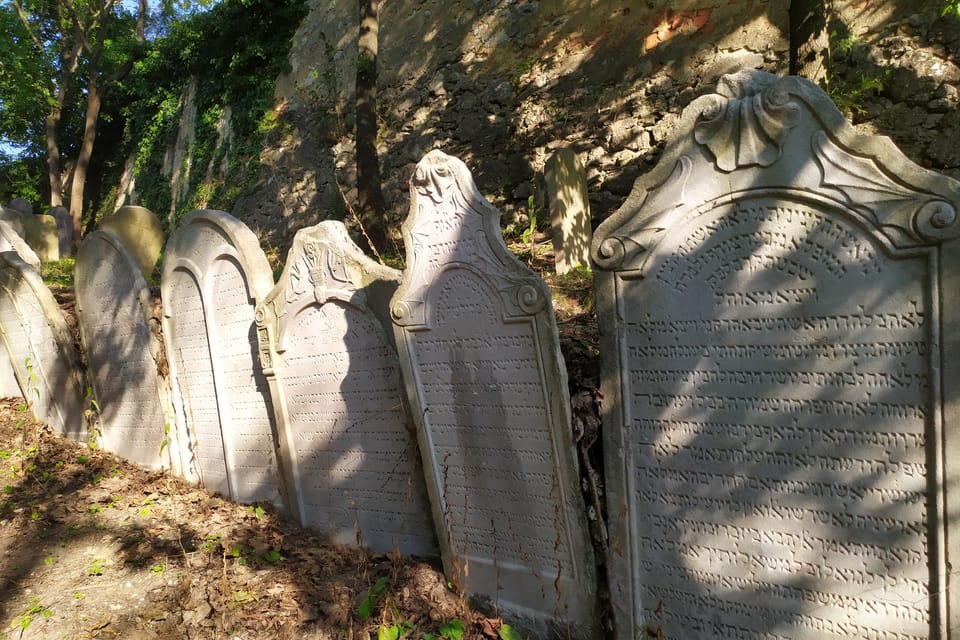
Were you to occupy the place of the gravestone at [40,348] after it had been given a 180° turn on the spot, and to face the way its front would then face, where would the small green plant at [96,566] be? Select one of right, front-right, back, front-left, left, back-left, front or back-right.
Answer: back-right

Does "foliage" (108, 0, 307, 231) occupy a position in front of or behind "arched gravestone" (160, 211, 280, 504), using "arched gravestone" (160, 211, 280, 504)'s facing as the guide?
behind

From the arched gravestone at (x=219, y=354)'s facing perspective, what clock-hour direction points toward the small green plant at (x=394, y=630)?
The small green plant is roughly at 10 o'clock from the arched gravestone.

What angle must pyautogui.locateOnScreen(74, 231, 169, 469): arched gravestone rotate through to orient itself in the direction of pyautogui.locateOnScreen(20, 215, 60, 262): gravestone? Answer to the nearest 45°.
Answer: approximately 135° to its right

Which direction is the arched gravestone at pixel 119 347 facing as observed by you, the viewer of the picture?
facing the viewer and to the left of the viewer

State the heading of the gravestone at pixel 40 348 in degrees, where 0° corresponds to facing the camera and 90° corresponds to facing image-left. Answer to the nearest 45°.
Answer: approximately 45°

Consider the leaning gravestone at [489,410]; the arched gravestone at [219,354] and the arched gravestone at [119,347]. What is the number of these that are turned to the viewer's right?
0

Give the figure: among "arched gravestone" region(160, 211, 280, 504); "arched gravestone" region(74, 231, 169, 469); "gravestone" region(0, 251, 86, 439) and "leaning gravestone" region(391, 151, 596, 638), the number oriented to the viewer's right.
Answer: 0

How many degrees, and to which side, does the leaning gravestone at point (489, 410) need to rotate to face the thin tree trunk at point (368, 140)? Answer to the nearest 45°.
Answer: approximately 135° to its right

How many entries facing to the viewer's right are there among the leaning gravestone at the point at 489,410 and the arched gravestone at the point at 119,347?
0

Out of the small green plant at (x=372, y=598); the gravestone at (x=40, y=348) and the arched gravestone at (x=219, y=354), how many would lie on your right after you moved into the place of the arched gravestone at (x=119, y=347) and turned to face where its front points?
1

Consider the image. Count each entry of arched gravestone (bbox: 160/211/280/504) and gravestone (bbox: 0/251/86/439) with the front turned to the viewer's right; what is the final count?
0

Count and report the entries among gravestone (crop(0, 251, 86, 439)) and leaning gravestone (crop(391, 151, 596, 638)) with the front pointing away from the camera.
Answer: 0

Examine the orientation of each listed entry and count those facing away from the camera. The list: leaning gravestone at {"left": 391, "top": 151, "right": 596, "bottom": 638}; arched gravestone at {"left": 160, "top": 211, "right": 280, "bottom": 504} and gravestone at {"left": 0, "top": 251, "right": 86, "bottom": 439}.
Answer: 0
